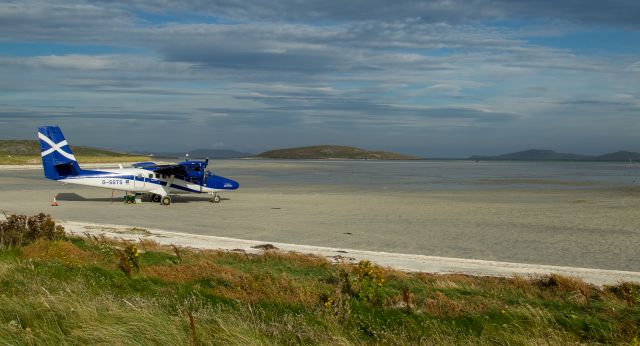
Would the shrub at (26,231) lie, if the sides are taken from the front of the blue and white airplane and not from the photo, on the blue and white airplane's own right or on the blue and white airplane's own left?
on the blue and white airplane's own right

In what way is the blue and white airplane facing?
to the viewer's right

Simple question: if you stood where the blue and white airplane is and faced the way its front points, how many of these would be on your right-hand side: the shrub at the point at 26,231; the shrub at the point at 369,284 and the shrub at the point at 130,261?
3

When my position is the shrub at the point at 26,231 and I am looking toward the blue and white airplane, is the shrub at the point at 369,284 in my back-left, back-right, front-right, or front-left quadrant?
back-right

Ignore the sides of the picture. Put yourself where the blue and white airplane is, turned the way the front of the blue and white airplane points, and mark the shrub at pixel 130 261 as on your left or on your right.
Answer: on your right

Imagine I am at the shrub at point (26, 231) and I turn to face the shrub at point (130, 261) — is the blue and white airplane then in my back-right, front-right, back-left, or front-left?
back-left

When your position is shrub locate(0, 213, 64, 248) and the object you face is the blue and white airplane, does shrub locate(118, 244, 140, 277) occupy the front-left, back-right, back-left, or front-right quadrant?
back-right

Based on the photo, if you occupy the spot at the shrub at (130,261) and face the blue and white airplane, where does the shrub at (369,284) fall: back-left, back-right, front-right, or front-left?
back-right

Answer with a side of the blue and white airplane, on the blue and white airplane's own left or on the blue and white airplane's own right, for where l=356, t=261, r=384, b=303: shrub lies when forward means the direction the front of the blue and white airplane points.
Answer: on the blue and white airplane's own right
